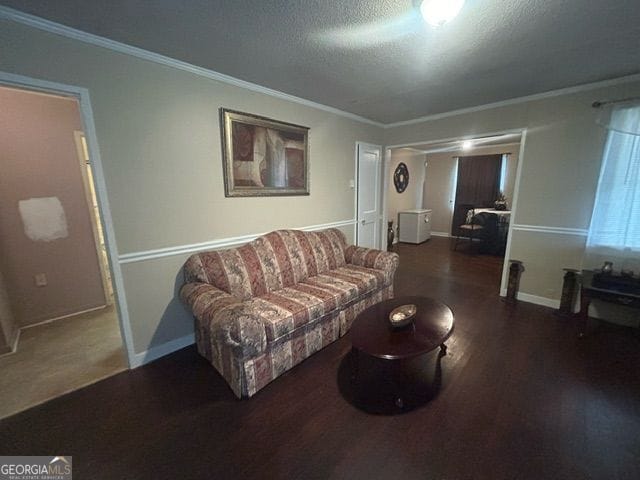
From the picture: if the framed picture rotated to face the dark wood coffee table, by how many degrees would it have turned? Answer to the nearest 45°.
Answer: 0° — it already faces it

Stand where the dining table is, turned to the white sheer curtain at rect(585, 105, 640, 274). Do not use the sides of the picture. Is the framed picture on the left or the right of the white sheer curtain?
right

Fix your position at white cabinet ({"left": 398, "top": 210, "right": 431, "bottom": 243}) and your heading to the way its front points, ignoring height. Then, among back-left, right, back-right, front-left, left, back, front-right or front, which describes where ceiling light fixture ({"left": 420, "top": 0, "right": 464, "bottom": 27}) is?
front-right

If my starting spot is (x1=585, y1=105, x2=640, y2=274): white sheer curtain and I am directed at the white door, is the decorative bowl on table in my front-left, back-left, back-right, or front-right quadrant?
front-left

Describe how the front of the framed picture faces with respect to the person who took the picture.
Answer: facing the viewer and to the right of the viewer

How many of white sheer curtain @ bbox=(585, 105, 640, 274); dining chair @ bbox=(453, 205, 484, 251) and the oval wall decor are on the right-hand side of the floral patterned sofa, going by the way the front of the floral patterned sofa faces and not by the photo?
0

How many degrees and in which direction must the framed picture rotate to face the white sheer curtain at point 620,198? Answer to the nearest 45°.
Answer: approximately 45° to its left

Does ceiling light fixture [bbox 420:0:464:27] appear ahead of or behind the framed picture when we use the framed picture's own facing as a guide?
ahead

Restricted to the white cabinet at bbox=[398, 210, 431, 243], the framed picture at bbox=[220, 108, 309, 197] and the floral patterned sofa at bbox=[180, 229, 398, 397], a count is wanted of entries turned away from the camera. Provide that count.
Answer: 0

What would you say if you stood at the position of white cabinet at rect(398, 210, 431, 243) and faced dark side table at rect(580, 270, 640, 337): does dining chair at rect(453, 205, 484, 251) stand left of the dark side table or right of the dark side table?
left

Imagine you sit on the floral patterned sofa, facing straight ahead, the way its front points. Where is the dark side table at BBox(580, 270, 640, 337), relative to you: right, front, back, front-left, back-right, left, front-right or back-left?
front-left

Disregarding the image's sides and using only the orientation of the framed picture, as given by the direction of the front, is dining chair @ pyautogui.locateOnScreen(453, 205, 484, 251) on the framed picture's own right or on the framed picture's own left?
on the framed picture's own left

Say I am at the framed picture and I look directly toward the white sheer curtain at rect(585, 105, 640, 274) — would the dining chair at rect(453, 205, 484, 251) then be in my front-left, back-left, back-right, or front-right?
front-left

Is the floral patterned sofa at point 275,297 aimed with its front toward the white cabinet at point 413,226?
no

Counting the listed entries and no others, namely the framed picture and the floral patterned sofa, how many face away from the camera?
0

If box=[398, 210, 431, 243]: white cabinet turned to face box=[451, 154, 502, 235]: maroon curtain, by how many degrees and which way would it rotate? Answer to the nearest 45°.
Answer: approximately 90° to its left

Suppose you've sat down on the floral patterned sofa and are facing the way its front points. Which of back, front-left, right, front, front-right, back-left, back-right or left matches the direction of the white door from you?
left
